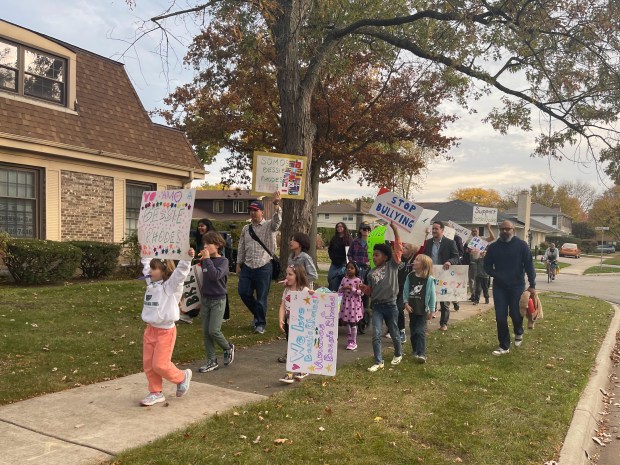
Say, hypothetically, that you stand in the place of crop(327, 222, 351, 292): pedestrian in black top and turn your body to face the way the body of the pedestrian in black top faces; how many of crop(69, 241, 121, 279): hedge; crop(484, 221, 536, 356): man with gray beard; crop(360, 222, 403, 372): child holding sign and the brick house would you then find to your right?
2

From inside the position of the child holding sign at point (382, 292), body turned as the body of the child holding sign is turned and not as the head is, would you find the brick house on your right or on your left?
on your right

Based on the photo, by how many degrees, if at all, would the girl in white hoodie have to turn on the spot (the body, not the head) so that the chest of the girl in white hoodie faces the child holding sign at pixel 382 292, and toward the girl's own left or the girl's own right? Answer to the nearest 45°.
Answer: approximately 135° to the girl's own left

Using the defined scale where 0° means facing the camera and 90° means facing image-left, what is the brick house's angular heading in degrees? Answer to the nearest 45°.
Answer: approximately 315°

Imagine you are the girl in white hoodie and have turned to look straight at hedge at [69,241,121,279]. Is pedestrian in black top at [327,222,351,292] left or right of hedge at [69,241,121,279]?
right

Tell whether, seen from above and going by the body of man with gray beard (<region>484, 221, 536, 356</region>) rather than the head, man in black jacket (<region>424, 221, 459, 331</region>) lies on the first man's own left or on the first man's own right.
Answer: on the first man's own right

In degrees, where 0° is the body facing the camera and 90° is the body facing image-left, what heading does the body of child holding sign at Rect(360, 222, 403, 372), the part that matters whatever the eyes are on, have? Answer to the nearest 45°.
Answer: approximately 45°

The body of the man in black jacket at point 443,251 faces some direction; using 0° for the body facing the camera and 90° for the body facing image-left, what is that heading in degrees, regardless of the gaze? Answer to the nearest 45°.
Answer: approximately 45°

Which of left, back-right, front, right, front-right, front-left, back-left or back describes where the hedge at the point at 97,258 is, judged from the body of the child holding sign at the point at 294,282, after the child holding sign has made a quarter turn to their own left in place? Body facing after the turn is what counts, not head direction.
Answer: back
